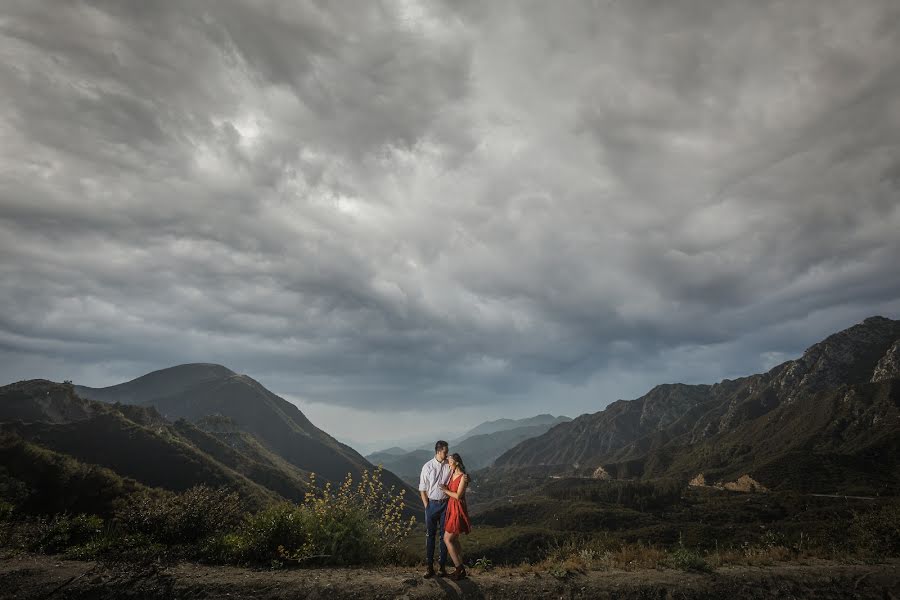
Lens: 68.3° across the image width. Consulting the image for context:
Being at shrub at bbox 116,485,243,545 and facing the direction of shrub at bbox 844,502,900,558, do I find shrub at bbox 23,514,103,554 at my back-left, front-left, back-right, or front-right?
back-right

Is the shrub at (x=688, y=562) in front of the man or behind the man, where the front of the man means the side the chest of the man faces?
in front

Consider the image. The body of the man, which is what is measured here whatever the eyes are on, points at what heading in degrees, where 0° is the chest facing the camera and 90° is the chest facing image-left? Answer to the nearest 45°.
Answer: approximately 315°

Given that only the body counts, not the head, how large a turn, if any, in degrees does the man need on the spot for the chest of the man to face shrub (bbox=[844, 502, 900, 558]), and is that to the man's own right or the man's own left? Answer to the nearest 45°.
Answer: approximately 45° to the man's own left

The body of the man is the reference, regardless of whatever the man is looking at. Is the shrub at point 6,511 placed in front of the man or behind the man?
behind

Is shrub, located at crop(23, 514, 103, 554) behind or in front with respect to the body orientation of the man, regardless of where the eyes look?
behind
